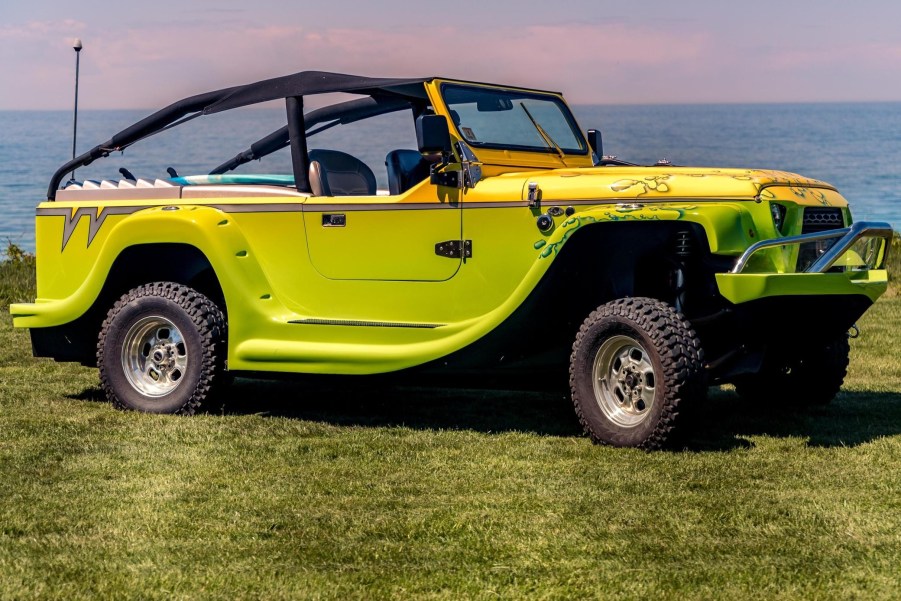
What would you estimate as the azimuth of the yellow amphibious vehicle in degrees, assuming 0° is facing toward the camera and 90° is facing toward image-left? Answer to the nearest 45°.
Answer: approximately 315°
